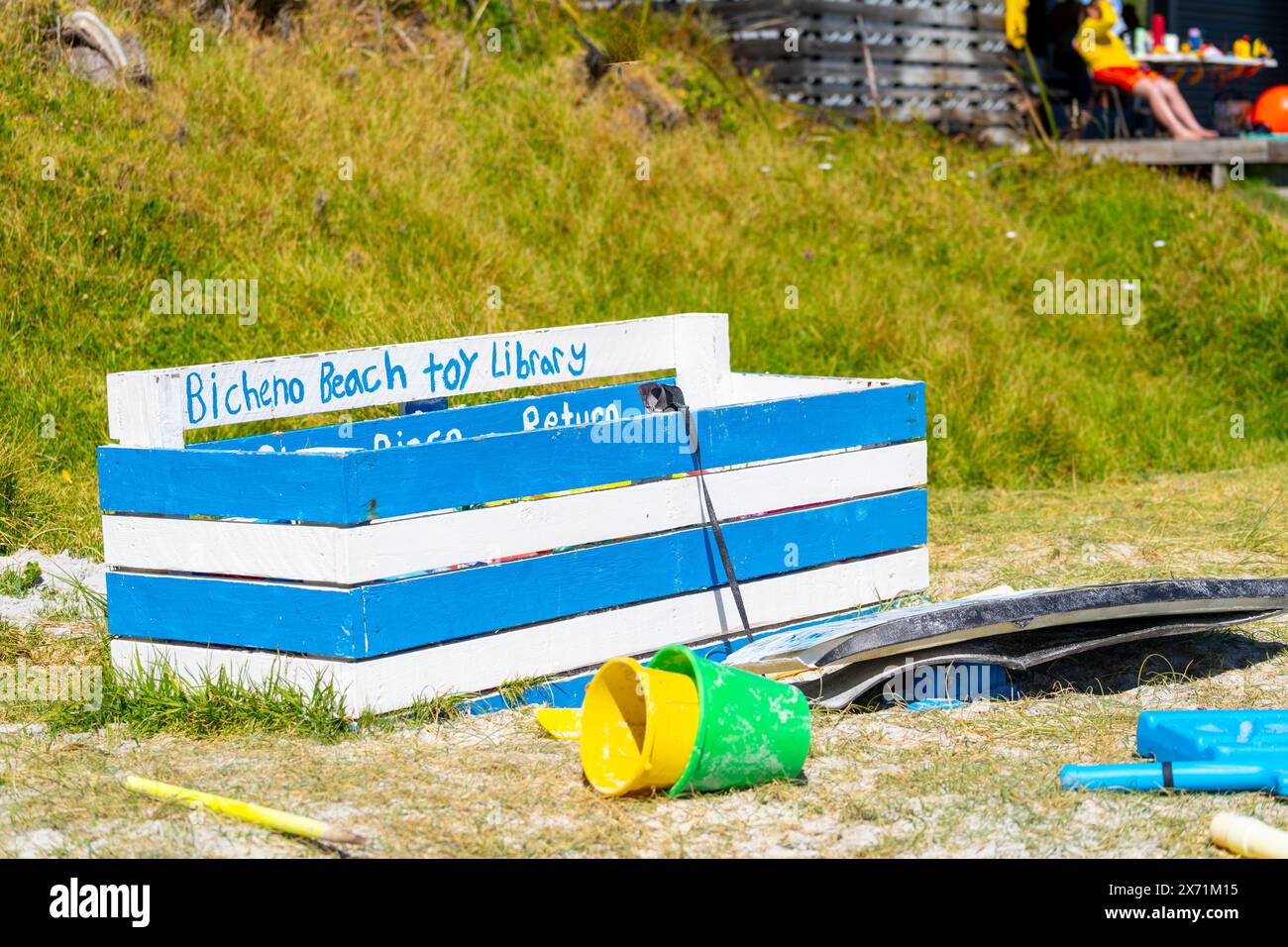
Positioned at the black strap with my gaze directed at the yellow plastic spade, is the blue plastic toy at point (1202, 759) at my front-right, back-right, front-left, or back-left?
front-left

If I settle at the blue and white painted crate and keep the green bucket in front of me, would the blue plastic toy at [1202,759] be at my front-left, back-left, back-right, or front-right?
front-left

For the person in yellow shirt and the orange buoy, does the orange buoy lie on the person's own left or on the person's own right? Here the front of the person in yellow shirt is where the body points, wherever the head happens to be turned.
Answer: on the person's own left

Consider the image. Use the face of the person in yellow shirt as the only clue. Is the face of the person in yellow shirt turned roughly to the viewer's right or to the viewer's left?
to the viewer's right

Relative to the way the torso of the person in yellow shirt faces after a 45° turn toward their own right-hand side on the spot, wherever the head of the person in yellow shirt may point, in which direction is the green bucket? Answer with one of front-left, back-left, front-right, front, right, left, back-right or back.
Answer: front

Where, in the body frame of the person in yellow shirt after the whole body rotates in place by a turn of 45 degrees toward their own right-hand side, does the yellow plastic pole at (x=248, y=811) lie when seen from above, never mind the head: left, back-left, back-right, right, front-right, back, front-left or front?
front

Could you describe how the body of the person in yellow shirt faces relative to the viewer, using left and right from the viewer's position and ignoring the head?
facing the viewer and to the right of the viewer

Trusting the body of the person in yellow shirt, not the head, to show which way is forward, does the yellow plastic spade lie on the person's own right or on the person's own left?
on the person's own right
